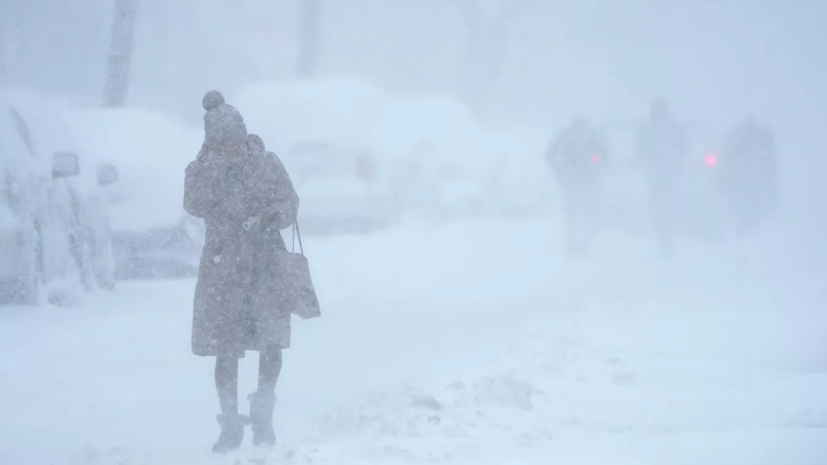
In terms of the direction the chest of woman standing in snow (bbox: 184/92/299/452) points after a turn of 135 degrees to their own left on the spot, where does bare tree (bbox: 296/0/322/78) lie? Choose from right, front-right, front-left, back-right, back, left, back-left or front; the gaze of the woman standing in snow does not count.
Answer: front-left

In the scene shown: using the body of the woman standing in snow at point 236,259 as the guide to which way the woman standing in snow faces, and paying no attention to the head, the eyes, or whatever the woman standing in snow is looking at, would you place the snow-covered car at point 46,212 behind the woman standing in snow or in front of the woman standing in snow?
behind

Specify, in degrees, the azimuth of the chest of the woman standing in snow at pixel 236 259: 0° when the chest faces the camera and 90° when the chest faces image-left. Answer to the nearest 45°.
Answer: approximately 0°

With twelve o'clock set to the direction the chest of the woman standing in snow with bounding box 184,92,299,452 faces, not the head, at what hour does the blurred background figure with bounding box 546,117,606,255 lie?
The blurred background figure is roughly at 7 o'clock from the woman standing in snow.

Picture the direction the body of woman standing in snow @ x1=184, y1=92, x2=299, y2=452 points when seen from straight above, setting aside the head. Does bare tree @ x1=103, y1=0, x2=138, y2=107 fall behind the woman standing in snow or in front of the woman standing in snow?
behind

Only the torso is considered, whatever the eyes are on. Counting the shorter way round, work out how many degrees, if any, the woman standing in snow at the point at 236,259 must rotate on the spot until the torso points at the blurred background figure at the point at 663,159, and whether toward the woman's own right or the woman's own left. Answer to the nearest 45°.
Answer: approximately 135° to the woman's own left

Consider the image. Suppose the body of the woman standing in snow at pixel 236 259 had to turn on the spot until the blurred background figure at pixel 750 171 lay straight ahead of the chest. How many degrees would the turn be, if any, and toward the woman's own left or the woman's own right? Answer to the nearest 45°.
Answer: approximately 135° to the woman's own left
